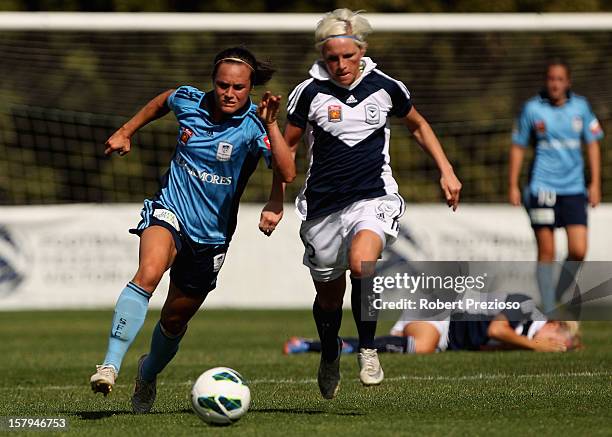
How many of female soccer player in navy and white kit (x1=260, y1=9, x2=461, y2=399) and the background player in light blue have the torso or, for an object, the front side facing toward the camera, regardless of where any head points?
2

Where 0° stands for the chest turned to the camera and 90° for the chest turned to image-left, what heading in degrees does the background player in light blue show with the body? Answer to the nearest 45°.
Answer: approximately 0°

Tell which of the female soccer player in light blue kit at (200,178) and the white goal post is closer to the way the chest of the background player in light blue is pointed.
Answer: the female soccer player in light blue kit
